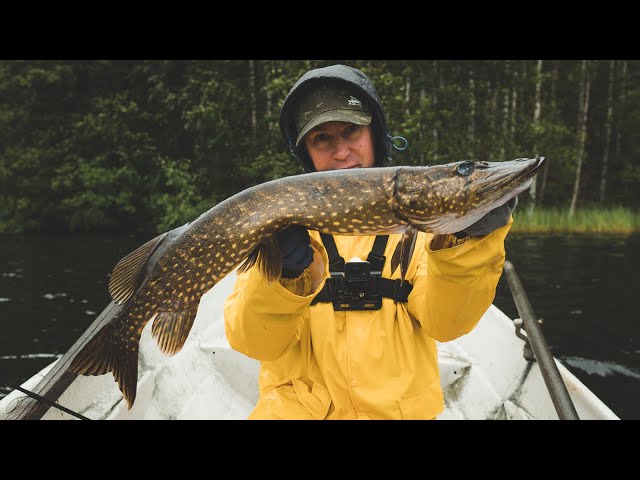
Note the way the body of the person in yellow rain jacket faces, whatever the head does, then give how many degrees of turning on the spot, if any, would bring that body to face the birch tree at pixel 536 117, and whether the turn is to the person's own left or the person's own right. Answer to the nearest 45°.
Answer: approximately 180°

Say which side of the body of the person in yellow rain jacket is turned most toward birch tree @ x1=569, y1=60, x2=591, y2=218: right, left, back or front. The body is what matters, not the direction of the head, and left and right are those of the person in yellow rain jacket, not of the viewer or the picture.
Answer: back

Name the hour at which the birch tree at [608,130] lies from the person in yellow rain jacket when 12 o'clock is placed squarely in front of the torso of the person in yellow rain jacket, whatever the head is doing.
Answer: The birch tree is roughly at 7 o'clock from the person in yellow rain jacket.

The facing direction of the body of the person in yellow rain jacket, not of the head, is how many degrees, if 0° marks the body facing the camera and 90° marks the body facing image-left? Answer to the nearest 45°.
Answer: approximately 0°

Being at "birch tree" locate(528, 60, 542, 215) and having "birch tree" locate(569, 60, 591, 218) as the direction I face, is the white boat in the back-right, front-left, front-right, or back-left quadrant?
back-right
